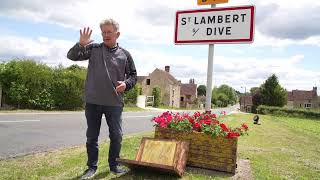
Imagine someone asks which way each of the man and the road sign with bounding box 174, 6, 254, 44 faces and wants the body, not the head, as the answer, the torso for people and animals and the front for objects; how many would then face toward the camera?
2

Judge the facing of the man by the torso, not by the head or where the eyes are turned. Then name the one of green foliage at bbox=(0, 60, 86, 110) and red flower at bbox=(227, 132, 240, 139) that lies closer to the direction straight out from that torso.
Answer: the red flower

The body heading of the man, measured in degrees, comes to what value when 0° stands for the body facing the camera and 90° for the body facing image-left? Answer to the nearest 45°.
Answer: approximately 0°

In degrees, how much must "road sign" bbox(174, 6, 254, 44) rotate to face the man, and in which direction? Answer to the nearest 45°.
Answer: approximately 45° to its right

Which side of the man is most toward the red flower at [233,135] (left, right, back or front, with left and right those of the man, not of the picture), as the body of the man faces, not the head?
left

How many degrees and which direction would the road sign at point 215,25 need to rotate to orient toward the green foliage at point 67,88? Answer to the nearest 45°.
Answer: approximately 135° to its right

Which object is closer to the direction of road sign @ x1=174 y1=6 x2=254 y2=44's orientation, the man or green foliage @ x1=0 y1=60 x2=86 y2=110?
the man

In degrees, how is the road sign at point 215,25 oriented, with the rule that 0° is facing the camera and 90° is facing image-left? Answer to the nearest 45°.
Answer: approximately 0°
